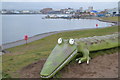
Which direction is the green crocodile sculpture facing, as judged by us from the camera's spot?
facing the viewer and to the left of the viewer
